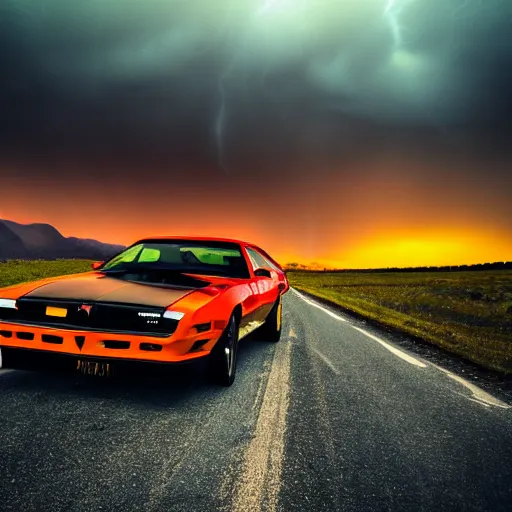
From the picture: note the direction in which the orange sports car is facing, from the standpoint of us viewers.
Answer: facing the viewer and to the left of the viewer
